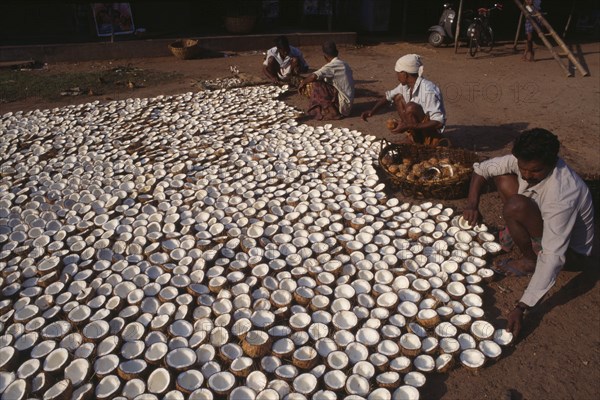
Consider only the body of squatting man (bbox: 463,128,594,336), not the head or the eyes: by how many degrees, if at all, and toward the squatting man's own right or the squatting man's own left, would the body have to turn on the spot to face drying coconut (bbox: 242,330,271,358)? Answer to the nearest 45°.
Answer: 0° — they already face it

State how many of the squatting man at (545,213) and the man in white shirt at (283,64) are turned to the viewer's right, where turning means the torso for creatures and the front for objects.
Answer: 0

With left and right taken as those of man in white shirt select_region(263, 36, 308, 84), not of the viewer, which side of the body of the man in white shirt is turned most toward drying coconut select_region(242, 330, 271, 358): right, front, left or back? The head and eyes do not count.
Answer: front

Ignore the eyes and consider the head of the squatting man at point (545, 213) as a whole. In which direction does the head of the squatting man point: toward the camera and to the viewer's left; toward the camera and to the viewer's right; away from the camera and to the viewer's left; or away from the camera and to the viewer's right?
toward the camera and to the viewer's left

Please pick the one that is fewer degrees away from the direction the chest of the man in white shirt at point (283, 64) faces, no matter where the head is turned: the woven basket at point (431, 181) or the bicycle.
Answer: the woven basket

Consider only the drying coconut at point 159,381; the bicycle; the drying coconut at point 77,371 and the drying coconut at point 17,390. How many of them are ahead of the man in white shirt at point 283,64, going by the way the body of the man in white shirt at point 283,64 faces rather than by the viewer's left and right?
3

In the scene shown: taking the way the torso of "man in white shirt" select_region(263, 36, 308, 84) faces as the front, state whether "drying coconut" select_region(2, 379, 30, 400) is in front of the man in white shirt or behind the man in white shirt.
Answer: in front

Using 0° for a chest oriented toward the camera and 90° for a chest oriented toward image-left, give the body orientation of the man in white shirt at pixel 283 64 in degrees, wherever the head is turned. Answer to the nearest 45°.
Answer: approximately 0°

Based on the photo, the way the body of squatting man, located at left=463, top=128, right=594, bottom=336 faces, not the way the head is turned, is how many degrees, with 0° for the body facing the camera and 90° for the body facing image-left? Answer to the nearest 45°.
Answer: approximately 45°

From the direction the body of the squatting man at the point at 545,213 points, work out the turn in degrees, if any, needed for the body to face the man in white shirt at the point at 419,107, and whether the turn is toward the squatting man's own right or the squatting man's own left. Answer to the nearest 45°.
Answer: approximately 90° to the squatting man's own right

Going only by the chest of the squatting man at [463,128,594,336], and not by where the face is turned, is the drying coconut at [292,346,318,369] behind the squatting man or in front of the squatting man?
in front

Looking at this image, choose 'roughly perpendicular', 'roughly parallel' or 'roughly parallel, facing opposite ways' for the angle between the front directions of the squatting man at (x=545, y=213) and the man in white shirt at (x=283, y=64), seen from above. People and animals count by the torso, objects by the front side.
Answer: roughly perpendicular

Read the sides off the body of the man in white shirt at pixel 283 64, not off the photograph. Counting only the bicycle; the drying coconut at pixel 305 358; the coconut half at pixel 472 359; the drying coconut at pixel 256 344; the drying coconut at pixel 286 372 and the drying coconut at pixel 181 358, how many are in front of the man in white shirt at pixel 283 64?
5

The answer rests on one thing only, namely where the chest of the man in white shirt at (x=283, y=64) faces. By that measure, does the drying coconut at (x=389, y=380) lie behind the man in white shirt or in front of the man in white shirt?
in front

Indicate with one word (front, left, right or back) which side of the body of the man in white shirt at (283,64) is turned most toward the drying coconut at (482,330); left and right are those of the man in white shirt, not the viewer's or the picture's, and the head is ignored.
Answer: front

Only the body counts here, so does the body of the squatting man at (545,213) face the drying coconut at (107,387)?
yes
